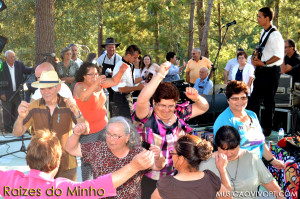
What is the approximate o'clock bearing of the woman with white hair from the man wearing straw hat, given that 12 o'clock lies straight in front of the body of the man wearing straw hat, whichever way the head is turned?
The woman with white hair is roughly at 11 o'clock from the man wearing straw hat.

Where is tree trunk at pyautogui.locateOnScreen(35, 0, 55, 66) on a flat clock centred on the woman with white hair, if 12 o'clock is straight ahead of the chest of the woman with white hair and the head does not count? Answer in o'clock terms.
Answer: The tree trunk is roughly at 4 o'clock from the woman with white hair.

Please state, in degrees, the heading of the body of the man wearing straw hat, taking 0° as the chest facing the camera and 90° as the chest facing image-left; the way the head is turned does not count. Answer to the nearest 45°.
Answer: approximately 0°

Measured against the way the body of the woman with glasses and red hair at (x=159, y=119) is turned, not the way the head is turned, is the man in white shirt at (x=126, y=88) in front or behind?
behind

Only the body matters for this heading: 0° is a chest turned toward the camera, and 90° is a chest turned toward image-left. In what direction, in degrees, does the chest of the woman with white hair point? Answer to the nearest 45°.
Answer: approximately 45°

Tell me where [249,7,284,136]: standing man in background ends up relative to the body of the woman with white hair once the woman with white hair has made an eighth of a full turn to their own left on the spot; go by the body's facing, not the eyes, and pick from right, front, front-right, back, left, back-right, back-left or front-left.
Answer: back-left

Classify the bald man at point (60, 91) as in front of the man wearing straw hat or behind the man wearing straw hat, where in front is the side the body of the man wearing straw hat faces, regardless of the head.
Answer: behind
